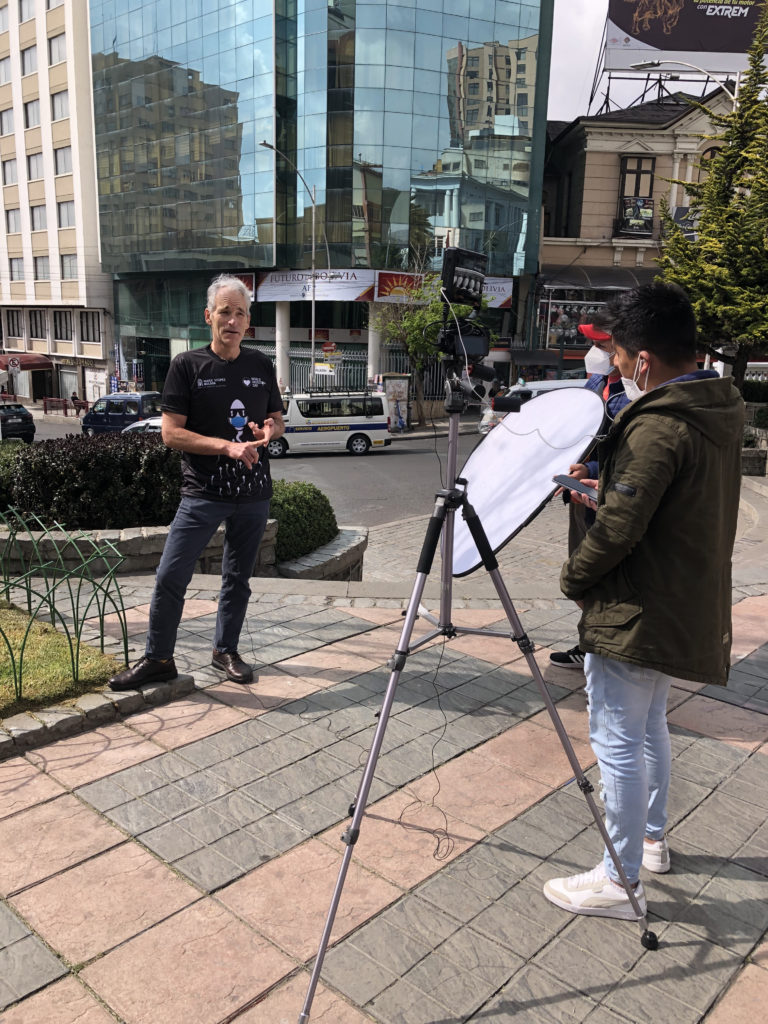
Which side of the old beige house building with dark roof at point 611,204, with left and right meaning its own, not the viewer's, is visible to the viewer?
front

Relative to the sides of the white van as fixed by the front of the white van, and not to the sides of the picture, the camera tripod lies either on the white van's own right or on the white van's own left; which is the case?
on the white van's own left

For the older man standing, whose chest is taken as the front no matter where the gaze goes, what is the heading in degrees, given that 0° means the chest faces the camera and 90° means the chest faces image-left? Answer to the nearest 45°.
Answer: approximately 315°

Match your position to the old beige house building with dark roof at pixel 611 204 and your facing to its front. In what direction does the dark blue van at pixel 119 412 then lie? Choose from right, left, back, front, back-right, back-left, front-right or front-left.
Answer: front-right

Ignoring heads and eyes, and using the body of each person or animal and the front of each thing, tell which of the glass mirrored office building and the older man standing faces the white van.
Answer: the glass mirrored office building

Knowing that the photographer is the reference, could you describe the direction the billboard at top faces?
facing the viewer

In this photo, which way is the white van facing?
to the viewer's left

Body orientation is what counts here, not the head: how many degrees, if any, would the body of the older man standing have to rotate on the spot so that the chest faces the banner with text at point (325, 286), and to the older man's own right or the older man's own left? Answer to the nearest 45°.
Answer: approximately 135° to the older man's own left

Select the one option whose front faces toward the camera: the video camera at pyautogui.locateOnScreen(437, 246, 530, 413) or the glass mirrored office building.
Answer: the glass mirrored office building

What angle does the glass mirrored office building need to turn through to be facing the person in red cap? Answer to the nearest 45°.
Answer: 0° — it already faces them

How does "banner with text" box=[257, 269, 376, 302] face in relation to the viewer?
toward the camera

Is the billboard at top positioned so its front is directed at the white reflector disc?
yes

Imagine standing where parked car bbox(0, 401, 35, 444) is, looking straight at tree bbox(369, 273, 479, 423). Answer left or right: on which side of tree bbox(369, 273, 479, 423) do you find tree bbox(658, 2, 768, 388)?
right

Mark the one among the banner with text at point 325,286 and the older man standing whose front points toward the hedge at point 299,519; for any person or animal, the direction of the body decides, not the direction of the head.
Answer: the banner with text

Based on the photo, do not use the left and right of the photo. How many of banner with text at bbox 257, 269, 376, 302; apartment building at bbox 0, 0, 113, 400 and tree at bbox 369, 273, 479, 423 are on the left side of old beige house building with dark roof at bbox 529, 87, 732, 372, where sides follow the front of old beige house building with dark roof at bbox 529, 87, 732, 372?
0

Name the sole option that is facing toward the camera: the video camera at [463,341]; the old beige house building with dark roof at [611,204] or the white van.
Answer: the old beige house building with dark roof

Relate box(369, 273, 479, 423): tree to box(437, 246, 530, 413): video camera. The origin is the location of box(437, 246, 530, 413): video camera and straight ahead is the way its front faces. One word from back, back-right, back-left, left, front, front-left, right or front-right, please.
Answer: front-right

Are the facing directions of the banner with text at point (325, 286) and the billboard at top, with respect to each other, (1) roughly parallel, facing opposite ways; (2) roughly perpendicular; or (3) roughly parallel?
roughly parallel
